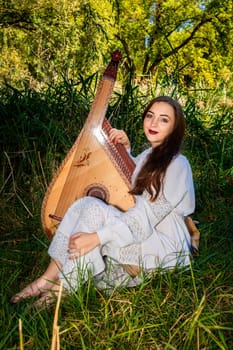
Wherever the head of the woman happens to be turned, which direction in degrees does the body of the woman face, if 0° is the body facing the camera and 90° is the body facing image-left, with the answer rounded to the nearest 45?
approximately 45°
